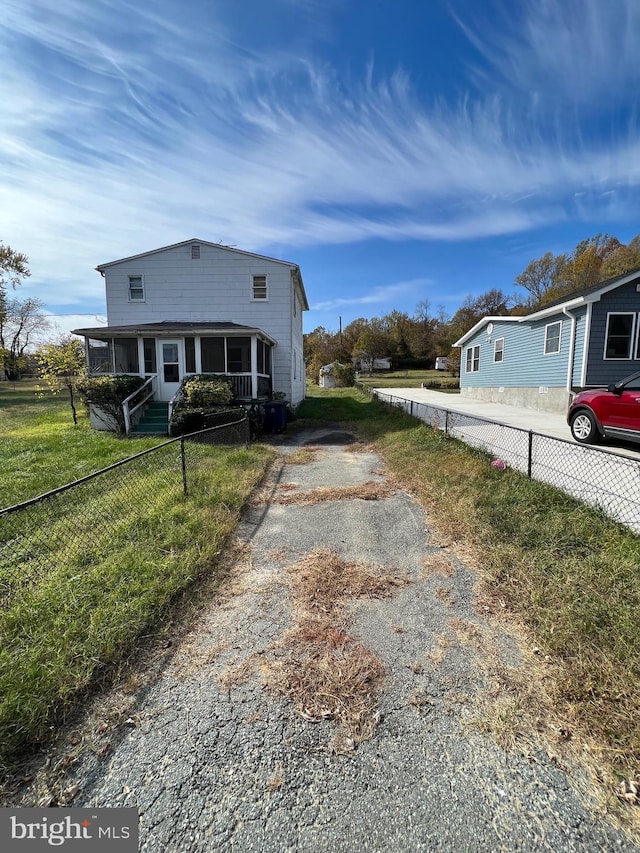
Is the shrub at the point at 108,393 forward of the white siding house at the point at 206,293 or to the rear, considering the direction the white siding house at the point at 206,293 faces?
forward

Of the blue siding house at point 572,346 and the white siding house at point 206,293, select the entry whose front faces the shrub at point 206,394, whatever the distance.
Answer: the white siding house at point 206,293

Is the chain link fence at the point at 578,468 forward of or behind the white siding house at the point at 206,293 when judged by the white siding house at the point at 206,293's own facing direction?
forward

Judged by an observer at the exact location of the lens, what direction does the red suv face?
facing away from the viewer and to the left of the viewer

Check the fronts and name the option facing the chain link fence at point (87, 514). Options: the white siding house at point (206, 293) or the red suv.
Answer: the white siding house

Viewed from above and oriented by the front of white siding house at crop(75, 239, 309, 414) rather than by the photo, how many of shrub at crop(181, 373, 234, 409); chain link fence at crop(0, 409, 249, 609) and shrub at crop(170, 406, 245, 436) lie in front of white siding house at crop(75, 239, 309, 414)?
3

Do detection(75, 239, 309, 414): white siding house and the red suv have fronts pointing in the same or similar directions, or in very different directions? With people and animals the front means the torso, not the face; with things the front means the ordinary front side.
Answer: very different directions

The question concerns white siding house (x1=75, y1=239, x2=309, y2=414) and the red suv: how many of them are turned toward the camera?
1

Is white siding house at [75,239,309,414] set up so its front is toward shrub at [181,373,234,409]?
yes
